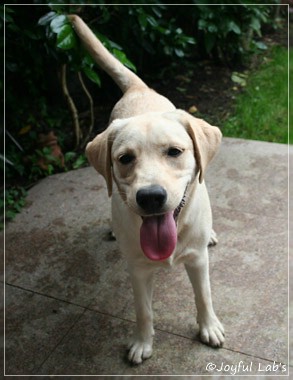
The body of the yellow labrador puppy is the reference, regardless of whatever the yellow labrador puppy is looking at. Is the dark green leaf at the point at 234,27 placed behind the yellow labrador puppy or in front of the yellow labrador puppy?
behind

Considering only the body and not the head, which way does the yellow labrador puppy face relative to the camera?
toward the camera

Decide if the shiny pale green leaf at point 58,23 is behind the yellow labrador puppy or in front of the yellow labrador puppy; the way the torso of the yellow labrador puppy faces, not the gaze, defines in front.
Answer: behind

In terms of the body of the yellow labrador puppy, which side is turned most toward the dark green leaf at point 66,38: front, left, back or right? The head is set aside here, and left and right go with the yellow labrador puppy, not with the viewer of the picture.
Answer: back

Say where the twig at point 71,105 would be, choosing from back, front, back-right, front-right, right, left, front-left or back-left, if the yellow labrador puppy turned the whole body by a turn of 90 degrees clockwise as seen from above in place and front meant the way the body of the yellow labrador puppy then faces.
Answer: right

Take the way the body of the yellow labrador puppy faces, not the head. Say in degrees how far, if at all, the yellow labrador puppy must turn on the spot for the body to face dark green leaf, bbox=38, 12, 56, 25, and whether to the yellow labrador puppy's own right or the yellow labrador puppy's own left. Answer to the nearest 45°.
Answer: approximately 180°
